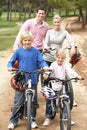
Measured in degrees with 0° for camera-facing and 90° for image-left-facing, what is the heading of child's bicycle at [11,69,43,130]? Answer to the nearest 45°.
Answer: approximately 0°

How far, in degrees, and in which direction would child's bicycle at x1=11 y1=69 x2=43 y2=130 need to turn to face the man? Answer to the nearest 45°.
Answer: approximately 180°

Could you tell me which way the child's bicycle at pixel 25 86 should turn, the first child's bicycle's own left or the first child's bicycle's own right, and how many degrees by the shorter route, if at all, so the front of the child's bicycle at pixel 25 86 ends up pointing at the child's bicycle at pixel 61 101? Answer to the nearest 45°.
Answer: approximately 90° to the first child's bicycle's own left

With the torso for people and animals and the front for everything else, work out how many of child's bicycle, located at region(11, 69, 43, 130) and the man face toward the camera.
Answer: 2

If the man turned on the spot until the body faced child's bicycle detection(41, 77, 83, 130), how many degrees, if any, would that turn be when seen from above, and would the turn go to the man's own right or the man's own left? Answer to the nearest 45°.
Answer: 0° — they already face it
